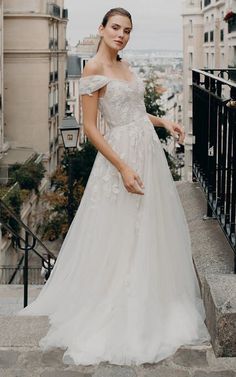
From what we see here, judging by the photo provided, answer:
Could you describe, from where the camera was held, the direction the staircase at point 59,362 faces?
facing the viewer

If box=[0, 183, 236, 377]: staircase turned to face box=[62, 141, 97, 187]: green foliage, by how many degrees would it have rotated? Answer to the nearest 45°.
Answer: approximately 180°

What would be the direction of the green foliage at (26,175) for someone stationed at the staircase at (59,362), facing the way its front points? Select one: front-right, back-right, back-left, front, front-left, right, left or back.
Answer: back

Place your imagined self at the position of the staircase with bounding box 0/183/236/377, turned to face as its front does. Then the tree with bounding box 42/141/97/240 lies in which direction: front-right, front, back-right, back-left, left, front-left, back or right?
back
